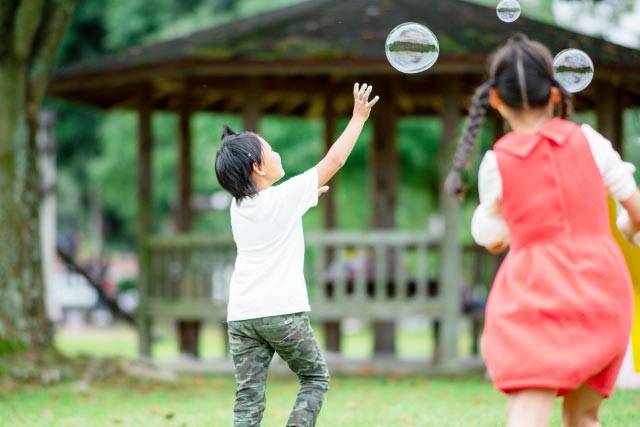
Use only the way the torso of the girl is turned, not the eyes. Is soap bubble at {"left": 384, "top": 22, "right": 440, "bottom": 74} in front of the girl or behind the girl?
in front

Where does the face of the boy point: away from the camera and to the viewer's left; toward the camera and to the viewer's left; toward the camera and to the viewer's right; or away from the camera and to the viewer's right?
away from the camera and to the viewer's right

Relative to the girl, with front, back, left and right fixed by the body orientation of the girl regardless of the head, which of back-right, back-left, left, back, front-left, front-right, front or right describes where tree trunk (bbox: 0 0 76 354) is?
front-left

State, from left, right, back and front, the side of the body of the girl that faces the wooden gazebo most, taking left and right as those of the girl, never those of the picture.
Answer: front

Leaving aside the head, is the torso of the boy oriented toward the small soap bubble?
yes

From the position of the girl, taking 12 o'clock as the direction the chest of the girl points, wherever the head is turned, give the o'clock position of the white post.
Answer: The white post is roughly at 11 o'clock from the girl.

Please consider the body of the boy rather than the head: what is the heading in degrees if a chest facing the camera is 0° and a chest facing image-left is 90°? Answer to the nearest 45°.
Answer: approximately 225°

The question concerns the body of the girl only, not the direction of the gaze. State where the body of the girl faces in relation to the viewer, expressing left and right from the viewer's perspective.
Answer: facing away from the viewer

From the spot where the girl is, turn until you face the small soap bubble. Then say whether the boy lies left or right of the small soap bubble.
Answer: left

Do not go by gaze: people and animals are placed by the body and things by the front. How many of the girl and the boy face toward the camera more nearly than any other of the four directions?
0

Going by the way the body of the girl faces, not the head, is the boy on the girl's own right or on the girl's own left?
on the girl's own left
